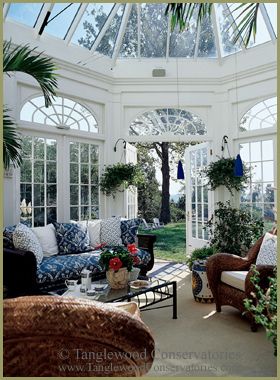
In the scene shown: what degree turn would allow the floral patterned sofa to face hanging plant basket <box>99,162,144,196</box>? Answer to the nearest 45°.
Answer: approximately 90° to its left

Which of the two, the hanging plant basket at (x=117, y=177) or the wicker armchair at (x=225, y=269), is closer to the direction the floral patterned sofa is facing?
the wicker armchair

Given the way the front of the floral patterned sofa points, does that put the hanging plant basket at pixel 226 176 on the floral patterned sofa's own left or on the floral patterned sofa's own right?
on the floral patterned sofa's own left

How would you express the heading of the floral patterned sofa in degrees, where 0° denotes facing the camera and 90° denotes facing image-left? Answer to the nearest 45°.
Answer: approximately 315°

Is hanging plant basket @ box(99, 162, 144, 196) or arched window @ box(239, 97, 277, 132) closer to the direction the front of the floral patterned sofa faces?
the arched window

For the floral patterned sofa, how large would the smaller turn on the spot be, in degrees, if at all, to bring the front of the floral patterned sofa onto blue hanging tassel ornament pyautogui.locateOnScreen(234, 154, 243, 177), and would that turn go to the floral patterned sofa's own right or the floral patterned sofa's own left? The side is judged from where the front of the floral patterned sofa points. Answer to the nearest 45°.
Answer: approximately 45° to the floral patterned sofa's own left

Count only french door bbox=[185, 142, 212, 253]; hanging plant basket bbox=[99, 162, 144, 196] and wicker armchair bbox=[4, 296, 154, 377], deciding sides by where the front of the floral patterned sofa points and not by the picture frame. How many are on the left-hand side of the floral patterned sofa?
2

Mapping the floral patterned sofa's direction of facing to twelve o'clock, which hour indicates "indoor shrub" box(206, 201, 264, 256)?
The indoor shrub is roughly at 10 o'clock from the floral patterned sofa.

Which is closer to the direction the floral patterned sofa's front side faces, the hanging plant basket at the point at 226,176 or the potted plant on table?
the potted plant on table

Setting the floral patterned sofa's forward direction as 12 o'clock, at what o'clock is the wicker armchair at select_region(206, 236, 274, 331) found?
The wicker armchair is roughly at 11 o'clock from the floral patterned sofa.

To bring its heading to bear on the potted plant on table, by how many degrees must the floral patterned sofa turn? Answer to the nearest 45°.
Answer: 0° — it already faces it
